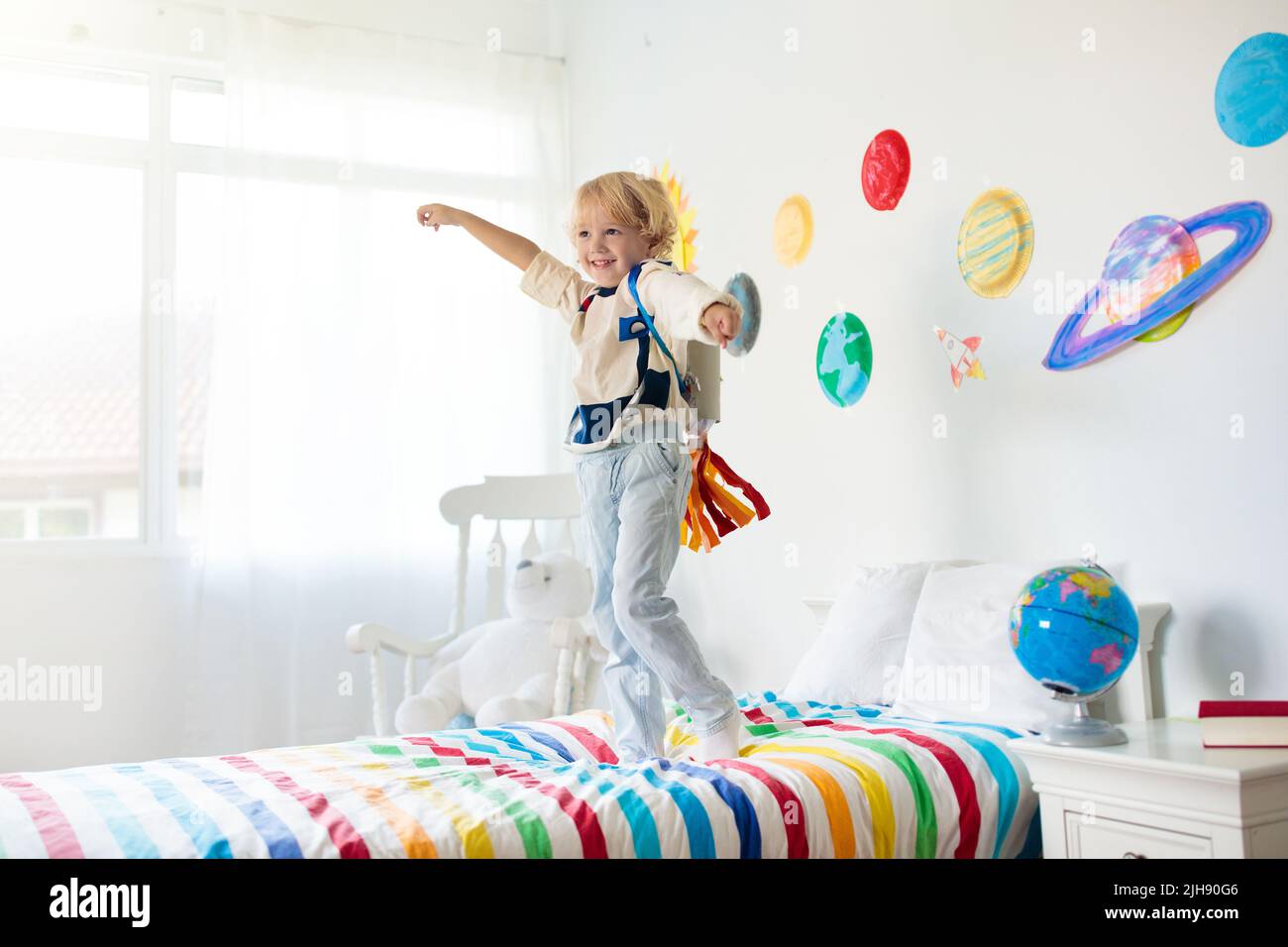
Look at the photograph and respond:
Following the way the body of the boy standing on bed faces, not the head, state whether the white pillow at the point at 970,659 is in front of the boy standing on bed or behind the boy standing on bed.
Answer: behind

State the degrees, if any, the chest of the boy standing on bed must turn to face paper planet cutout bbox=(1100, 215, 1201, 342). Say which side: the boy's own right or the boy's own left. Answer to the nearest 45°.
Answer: approximately 135° to the boy's own left

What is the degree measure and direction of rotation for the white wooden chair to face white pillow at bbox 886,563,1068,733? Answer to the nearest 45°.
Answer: approximately 90° to its left

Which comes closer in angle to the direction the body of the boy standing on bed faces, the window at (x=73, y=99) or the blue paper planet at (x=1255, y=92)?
the window

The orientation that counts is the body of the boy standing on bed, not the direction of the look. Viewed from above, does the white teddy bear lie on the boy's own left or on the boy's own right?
on the boy's own right

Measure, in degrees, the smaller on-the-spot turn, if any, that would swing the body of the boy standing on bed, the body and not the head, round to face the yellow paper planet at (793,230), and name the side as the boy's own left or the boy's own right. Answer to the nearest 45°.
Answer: approximately 180°

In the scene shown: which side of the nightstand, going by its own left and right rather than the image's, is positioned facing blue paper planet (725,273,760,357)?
right

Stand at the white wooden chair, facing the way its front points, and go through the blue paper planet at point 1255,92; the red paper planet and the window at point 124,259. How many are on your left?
2

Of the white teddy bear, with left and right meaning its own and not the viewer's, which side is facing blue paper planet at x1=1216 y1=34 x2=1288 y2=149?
left

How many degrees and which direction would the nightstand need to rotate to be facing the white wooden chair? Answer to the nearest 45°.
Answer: approximately 90° to its right

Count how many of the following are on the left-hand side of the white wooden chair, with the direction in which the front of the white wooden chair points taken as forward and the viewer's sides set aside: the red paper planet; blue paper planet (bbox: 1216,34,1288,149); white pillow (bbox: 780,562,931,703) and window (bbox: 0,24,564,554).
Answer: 3

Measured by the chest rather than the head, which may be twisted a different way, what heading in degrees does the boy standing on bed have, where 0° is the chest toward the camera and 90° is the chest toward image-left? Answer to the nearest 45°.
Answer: approximately 45°

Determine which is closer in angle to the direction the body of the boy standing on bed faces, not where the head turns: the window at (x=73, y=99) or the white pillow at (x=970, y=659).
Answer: the window
